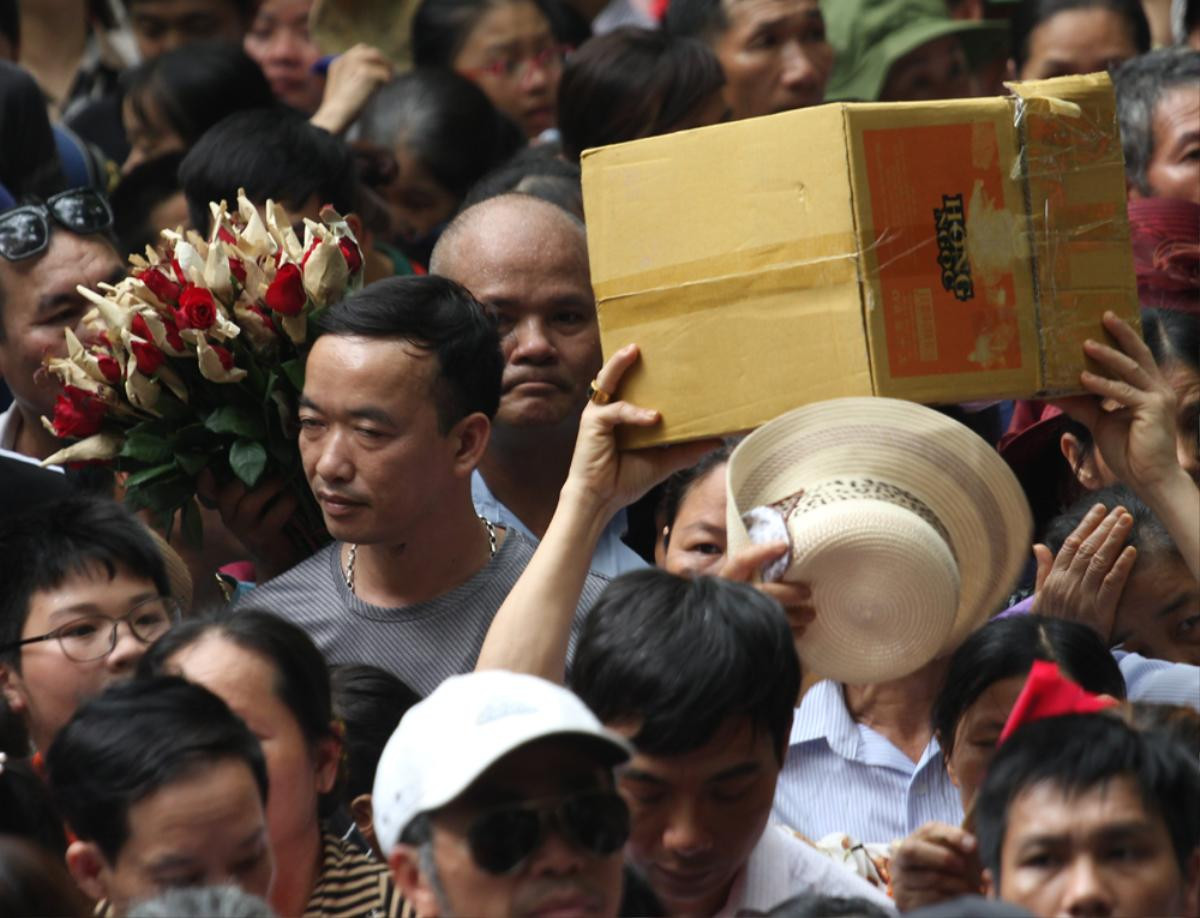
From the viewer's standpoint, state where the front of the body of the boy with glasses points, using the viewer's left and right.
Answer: facing the viewer and to the right of the viewer

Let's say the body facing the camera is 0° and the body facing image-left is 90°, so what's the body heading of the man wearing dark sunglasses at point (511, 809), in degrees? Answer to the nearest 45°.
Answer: approximately 315°

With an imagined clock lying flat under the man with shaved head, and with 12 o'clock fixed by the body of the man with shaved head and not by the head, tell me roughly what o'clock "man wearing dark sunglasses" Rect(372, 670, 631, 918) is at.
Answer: The man wearing dark sunglasses is roughly at 12 o'clock from the man with shaved head.

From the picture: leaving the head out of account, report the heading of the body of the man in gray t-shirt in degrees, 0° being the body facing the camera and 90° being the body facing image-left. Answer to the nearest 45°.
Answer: approximately 45°

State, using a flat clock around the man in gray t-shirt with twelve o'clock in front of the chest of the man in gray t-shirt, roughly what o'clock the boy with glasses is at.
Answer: The boy with glasses is roughly at 1 o'clock from the man in gray t-shirt.

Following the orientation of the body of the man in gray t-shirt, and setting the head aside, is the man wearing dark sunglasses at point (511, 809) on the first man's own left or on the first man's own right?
on the first man's own left

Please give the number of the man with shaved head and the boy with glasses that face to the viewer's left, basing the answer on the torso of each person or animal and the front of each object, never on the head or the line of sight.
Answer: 0

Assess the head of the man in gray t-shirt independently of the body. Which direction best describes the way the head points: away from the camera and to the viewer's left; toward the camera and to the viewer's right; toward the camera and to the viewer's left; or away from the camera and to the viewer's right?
toward the camera and to the viewer's left

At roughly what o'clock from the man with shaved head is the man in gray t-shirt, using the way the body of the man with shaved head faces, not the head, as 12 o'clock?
The man in gray t-shirt is roughly at 1 o'clock from the man with shaved head.

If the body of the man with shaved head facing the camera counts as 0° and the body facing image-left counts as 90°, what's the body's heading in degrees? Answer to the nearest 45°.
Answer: approximately 0°

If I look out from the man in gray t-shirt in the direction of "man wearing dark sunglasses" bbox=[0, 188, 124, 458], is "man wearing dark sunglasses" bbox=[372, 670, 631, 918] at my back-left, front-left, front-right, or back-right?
back-left

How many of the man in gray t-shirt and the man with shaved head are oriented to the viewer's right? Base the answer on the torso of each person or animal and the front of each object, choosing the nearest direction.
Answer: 0
